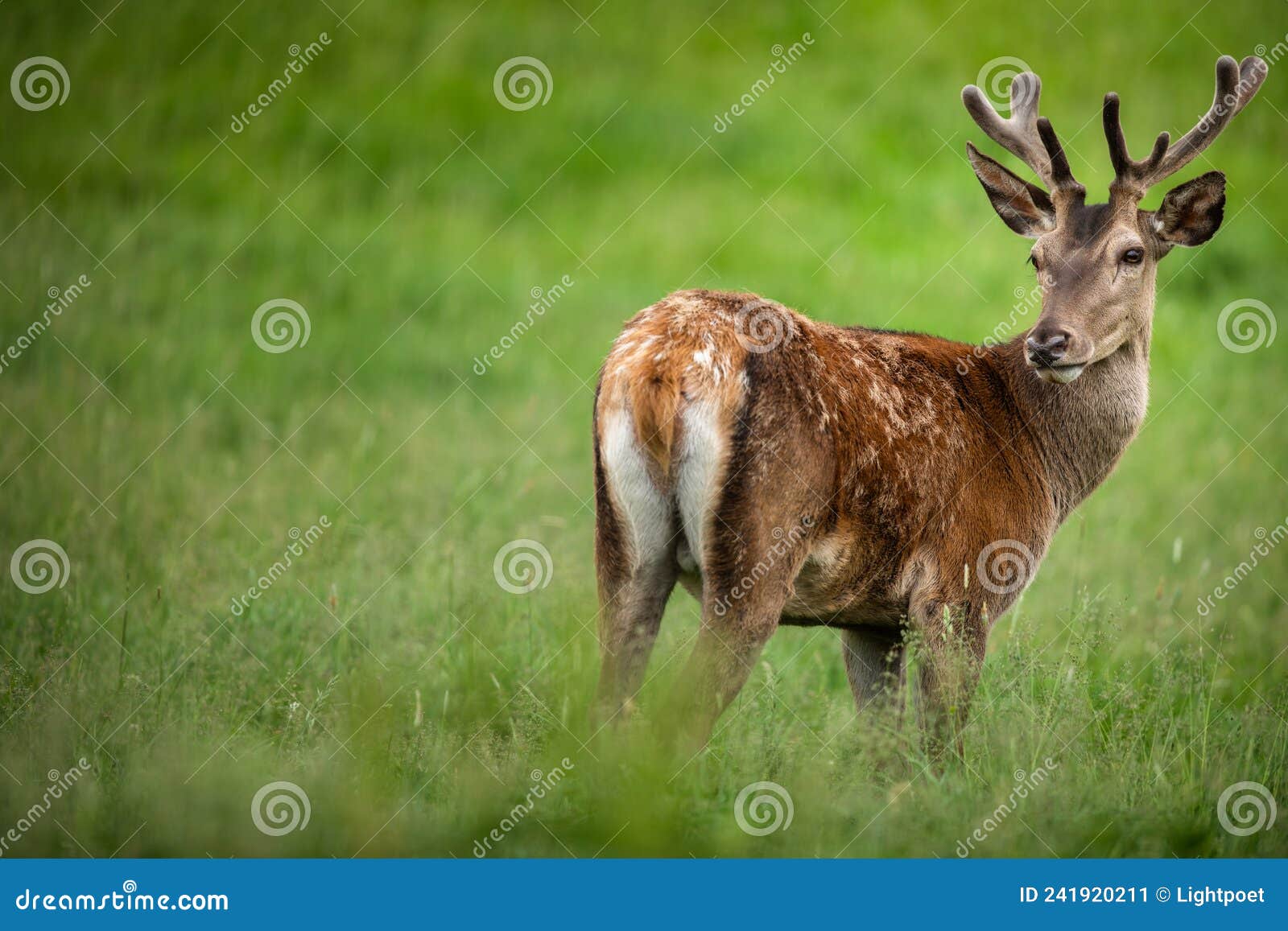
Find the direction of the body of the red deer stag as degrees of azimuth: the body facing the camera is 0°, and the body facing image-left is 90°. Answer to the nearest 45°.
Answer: approximately 225°
